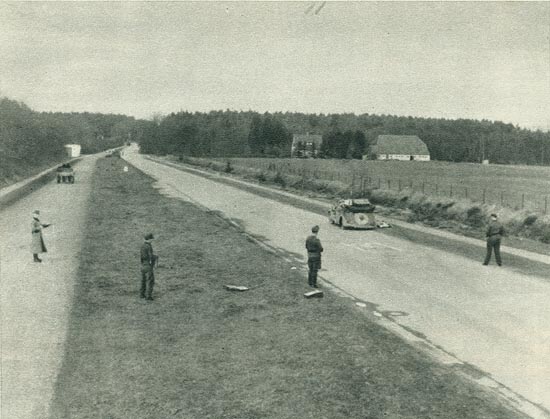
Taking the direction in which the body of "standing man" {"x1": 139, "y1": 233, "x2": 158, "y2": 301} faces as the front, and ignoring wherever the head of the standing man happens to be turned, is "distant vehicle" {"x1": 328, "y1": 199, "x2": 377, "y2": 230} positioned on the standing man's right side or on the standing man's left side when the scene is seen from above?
on the standing man's left side

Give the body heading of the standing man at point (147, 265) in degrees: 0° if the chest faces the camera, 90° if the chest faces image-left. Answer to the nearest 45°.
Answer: approximately 270°

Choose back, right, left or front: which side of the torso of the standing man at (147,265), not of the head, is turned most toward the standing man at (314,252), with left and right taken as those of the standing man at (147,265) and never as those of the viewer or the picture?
front

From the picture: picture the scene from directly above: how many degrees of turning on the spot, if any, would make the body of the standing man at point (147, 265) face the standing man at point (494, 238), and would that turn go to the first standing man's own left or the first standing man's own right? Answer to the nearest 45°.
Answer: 0° — they already face them
